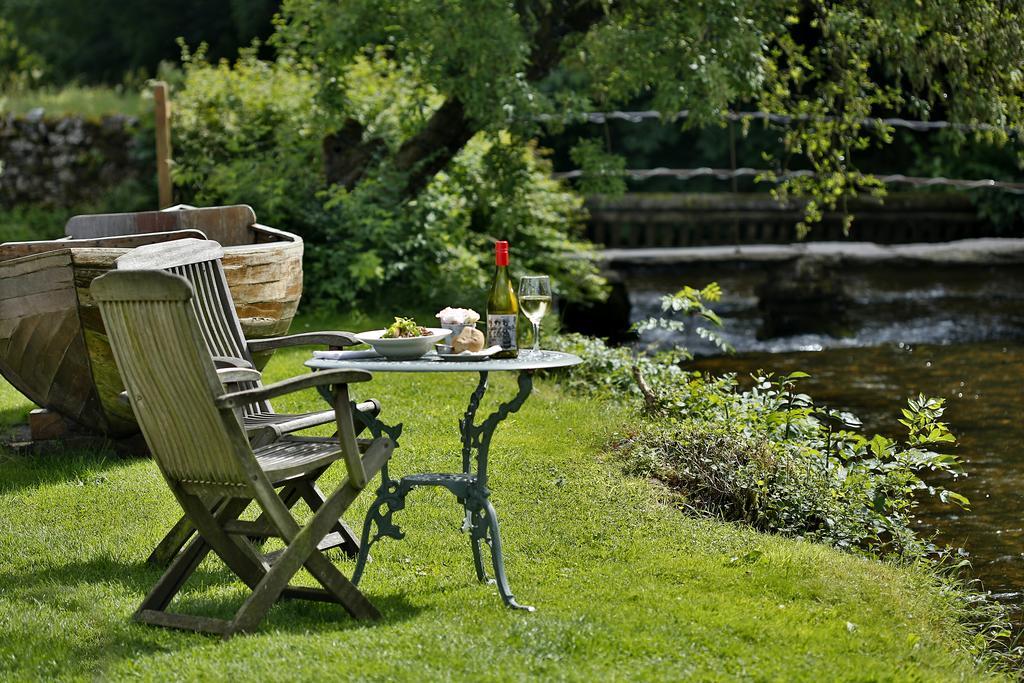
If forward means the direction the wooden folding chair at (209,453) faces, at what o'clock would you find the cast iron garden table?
The cast iron garden table is roughly at 1 o'clock from the wooden folding chair.

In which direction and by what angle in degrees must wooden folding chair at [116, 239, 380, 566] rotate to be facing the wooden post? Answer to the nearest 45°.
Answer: approximately 135° to its left

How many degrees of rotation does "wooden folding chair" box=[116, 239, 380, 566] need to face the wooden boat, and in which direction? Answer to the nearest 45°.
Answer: approximately 135° to its left

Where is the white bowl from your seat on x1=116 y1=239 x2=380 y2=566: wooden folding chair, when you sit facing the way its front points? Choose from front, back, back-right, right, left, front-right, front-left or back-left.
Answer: front

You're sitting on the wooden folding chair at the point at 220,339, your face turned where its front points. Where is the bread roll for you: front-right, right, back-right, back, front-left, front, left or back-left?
front

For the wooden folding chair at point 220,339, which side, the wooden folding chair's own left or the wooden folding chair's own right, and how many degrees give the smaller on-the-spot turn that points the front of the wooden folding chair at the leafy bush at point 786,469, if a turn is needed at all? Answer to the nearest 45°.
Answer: approximately 45° to the wooden folding chair's own left

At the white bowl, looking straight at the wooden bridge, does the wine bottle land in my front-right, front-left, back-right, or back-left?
front-right

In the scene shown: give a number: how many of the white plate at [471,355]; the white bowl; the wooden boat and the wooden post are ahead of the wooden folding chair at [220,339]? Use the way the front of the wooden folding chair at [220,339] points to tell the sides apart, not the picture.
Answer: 2

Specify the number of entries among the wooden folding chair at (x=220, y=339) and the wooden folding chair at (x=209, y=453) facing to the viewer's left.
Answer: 0

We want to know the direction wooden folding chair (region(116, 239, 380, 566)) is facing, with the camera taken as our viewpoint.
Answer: facing the viewer and to the right of the viewer

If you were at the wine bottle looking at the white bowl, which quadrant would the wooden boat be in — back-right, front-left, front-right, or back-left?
front-right

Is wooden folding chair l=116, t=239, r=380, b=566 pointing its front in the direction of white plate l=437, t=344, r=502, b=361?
yes

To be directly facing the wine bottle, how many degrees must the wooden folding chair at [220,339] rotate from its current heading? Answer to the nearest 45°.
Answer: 0° — it already faces it

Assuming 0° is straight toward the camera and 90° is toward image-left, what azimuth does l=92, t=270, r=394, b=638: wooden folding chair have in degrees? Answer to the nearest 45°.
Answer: approximately 225°
